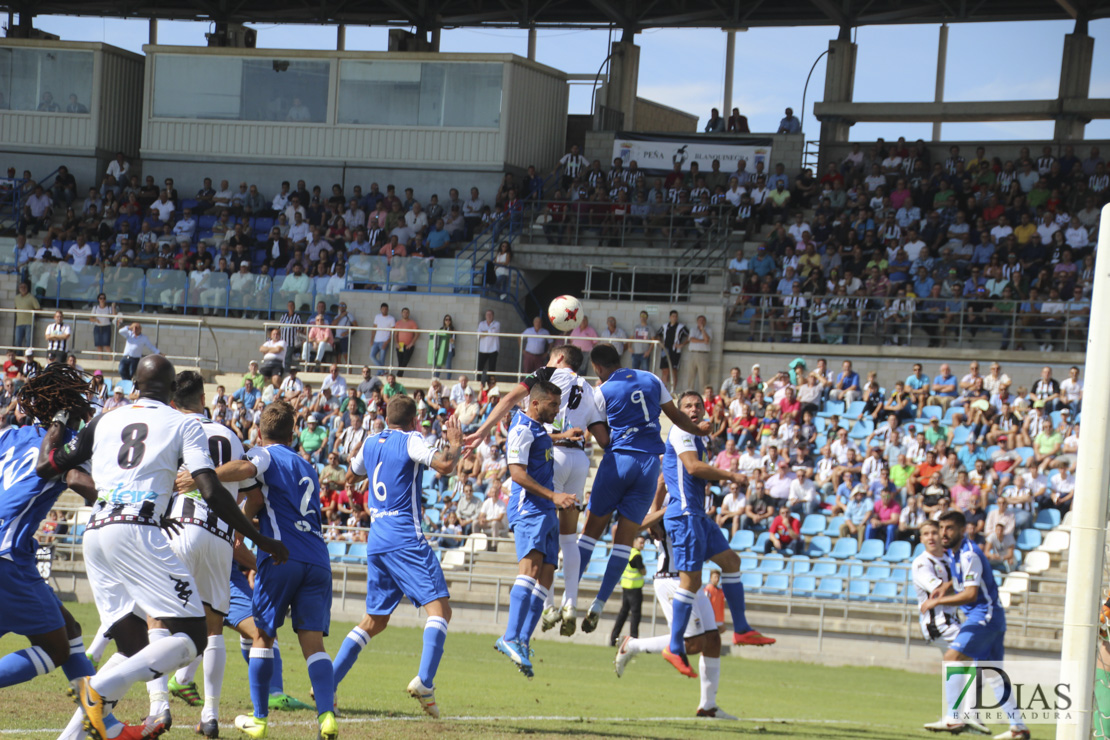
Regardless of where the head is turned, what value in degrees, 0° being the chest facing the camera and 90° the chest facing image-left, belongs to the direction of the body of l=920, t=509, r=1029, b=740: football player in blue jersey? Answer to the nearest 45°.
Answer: approximately 90°

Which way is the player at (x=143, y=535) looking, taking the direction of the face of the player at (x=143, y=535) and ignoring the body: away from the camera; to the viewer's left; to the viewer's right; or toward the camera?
away from the camera

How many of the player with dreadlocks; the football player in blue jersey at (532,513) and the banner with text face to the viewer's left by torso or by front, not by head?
0

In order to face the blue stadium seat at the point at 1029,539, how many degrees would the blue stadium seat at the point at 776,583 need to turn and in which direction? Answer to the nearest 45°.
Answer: approximately 135° to its left

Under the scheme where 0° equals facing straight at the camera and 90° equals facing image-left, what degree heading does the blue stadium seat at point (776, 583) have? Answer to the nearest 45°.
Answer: approximately 45°

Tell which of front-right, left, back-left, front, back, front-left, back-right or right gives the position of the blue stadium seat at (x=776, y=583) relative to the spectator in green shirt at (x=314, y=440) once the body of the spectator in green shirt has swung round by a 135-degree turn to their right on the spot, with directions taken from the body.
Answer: back

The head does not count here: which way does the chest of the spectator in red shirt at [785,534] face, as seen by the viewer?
toward the camera

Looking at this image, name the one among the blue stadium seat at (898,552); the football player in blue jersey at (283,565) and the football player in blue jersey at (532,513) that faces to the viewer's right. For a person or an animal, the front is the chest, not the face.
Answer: the football player in blue jersey at (532,513)

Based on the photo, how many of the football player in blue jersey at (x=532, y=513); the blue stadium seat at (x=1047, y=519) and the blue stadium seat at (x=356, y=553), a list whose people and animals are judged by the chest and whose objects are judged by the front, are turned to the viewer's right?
1

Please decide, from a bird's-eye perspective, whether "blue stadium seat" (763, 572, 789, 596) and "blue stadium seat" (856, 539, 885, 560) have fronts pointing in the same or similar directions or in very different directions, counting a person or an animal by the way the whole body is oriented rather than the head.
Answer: same or similar directions

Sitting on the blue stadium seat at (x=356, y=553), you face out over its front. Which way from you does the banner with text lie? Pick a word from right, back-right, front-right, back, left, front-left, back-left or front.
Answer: back

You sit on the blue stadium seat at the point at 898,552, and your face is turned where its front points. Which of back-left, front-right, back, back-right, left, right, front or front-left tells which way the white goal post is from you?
front-left

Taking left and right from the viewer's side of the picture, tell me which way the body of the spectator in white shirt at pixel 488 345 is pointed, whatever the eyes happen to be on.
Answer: facing the viewer

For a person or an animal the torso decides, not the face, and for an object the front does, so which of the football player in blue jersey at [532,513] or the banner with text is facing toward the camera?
the banner with text

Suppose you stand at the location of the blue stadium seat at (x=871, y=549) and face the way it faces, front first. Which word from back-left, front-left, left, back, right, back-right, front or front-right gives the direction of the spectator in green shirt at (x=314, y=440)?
front-right

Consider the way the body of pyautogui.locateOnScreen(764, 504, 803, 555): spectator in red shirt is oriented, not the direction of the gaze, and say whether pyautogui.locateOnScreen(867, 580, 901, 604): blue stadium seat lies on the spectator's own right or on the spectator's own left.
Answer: on the spectator's own left

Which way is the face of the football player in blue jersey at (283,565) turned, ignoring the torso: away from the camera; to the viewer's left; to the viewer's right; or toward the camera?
away from the camera

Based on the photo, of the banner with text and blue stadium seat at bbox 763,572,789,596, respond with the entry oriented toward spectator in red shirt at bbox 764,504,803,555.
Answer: the banner with text

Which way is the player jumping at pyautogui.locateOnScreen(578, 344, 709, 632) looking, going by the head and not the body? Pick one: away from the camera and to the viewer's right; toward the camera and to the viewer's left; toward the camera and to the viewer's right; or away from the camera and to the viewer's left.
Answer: away from the camera and to the viewer's left
